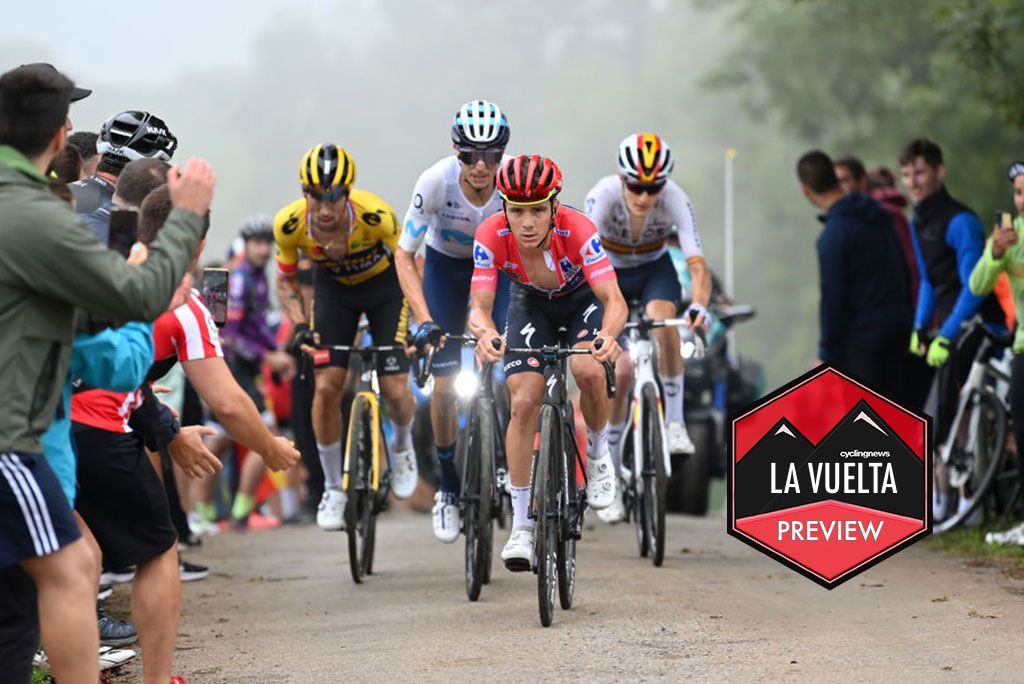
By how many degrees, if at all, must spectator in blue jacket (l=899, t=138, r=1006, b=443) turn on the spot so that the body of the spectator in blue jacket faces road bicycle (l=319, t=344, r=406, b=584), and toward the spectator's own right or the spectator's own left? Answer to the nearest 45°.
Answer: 0° — they already face it

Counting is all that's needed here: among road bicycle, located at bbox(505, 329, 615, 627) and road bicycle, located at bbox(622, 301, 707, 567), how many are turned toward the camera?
2

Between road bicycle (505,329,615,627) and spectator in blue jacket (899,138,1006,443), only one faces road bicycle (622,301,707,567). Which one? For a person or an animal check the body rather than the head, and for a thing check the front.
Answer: the spectator in blue jacket

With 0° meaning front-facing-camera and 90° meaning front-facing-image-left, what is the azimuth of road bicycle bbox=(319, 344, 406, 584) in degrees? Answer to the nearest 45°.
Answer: approximately 0°

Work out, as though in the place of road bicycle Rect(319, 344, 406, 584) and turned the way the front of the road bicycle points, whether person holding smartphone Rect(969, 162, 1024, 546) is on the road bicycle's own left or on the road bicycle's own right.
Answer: on the road bicycle's own left

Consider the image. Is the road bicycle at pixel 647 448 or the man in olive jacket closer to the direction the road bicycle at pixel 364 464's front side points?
the man in olive jacket

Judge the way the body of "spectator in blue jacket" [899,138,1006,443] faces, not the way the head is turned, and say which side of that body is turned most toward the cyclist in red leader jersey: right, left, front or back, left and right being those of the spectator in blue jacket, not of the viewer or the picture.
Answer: front

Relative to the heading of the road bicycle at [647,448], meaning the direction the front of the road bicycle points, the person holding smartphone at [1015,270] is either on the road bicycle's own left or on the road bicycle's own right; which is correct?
on the road bicycle's own left

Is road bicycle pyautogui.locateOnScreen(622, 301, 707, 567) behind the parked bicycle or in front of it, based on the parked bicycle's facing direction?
in front

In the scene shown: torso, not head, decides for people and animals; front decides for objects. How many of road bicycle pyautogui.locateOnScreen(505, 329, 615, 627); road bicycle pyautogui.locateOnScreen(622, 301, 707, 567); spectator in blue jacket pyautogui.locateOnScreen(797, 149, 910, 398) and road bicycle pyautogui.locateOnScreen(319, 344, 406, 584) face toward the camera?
3

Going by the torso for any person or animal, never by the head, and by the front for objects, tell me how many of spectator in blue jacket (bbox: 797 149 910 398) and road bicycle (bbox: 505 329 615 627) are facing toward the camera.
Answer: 1
